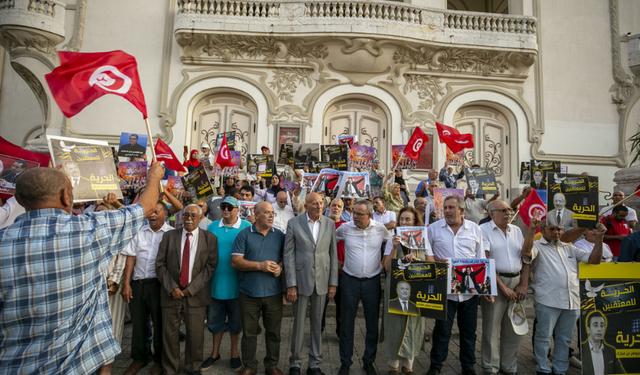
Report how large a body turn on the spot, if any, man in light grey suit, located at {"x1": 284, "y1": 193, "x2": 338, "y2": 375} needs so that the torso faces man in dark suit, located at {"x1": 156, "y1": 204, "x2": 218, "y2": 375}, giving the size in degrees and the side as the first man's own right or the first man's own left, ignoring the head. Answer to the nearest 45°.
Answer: approximately 90° to the first man's own right

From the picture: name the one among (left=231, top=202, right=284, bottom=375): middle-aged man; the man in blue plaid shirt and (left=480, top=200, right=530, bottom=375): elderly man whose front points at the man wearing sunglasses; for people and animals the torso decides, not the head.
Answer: the man in blue plaid shirt

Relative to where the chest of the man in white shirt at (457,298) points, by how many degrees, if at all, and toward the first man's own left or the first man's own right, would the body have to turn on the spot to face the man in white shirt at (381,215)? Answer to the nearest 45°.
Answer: approximately 135° to the first man's own right

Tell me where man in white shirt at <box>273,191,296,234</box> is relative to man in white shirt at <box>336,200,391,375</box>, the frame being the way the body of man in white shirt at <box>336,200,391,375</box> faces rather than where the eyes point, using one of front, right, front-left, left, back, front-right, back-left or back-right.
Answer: back-right

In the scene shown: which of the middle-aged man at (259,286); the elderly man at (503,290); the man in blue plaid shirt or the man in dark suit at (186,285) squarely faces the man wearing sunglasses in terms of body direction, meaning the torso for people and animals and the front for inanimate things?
the man in blue plaid shirt

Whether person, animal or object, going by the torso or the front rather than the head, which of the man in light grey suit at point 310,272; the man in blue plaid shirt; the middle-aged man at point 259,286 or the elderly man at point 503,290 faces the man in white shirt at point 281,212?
the man in blue plaid shirt

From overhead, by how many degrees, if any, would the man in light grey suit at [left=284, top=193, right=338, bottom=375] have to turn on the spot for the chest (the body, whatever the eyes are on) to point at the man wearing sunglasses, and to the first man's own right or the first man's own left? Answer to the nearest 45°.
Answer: approximately 90° to the first man's own right

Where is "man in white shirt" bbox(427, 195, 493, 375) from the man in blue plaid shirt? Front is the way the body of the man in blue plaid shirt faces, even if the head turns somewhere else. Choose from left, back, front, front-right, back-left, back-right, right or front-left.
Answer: front-right

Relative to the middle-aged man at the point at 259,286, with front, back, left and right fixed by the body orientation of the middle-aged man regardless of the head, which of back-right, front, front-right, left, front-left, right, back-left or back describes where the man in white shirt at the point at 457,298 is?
front-left

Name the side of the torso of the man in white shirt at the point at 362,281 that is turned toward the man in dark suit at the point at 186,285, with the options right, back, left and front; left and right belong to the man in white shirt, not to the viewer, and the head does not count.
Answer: right

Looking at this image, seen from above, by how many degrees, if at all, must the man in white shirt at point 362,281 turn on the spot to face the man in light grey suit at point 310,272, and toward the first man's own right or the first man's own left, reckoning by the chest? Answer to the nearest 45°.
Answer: approximately 90° to the first man's own right

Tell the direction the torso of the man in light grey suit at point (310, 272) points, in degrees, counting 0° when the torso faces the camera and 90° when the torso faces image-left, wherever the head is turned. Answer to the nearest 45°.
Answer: approximately 0°

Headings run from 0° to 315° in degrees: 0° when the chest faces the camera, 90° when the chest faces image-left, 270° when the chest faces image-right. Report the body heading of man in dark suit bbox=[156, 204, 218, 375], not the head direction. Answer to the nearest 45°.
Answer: approximately 0°
